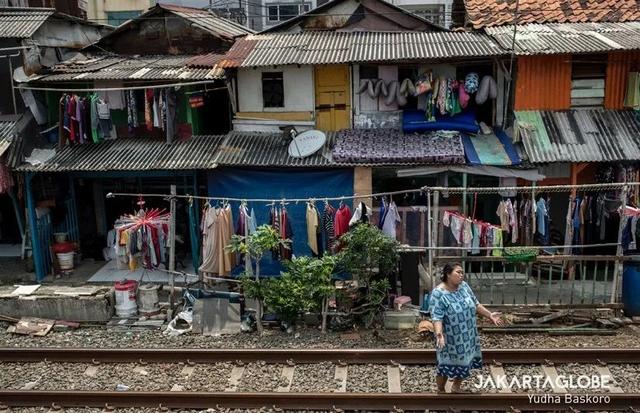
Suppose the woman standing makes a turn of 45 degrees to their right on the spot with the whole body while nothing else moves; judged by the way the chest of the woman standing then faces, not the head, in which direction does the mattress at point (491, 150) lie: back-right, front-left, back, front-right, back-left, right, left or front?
back

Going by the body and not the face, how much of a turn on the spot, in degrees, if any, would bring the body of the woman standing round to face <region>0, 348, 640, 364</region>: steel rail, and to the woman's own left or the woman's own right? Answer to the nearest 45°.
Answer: approximately 180°

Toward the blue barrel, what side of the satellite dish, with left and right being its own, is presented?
left

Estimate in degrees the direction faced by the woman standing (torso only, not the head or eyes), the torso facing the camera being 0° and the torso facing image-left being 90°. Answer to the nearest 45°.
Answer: approximately 315°

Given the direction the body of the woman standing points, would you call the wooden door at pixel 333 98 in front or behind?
behind

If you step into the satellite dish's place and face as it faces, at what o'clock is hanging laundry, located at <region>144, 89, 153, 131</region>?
The hanging laundry is roughly at 2 o'clock from the satellite dish.

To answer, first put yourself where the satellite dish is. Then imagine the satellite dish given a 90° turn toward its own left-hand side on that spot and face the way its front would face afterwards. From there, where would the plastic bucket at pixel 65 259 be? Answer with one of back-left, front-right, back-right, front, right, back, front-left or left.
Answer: back-right

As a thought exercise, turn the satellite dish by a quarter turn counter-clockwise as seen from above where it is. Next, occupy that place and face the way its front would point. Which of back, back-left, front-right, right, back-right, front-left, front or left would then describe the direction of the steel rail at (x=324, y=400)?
front-right

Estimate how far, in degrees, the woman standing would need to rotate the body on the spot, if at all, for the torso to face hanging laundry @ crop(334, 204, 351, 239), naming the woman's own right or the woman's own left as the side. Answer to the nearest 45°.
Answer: approximately 180°

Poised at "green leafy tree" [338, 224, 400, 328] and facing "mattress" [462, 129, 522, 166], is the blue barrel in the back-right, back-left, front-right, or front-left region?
front-right

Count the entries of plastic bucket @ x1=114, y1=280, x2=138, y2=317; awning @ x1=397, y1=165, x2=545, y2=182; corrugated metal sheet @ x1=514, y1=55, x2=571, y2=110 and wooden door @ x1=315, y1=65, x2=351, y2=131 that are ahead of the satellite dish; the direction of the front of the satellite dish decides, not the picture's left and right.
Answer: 1

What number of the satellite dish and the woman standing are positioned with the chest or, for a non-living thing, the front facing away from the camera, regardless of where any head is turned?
0

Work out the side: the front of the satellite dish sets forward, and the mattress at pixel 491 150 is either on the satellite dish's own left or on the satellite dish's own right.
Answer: on the satellite dish's own left

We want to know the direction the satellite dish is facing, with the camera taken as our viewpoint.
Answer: facing the viewer and to the left of the viewer
